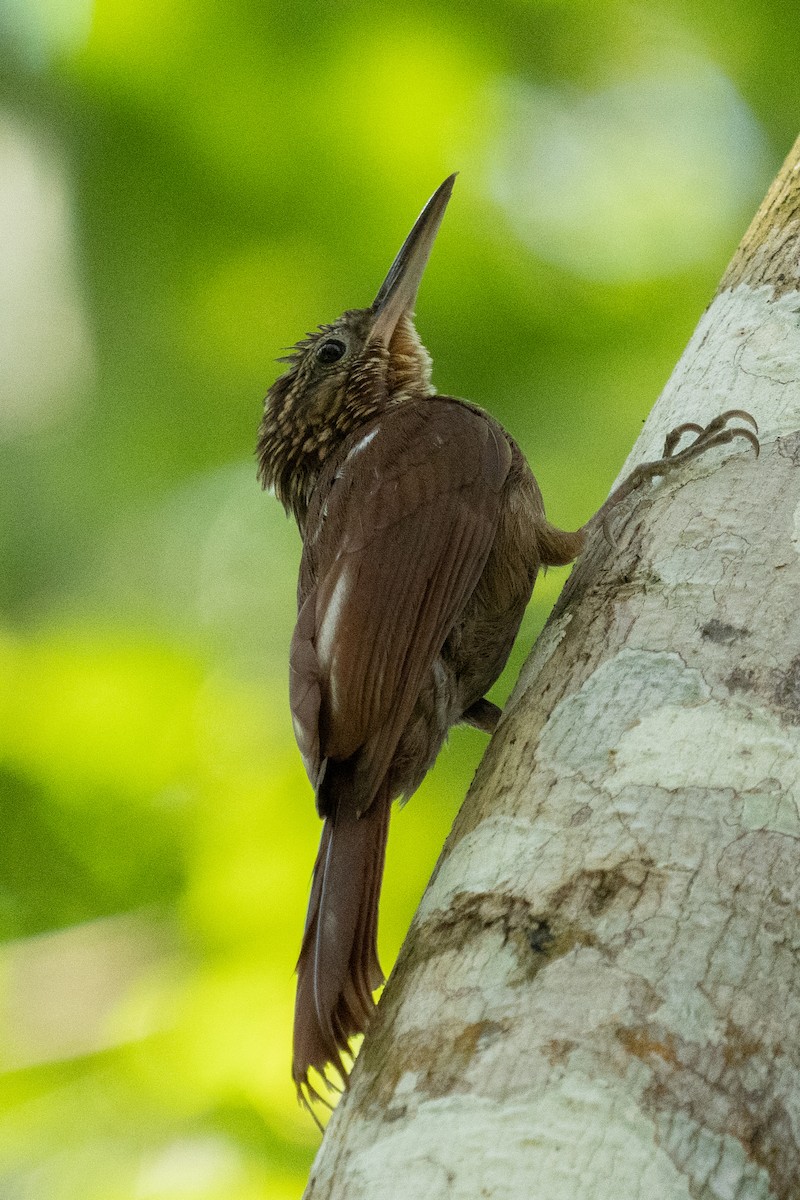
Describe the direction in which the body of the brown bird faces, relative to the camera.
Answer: to the viewer's right
